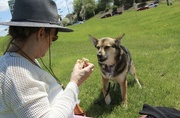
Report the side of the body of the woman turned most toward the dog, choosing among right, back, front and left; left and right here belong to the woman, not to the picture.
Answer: front

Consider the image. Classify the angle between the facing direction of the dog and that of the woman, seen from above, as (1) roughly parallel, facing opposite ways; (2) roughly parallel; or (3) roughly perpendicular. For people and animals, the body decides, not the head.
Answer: roughly parallel, facing opposite ways

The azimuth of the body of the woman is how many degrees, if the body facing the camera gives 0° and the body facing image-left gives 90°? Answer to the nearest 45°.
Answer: approximately 225°

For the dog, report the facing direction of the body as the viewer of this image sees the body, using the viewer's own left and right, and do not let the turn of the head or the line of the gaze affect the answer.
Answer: facing the viewer and to the left of the viewer

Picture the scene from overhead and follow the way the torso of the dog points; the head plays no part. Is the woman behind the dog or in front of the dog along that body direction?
in front
